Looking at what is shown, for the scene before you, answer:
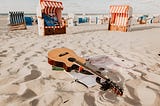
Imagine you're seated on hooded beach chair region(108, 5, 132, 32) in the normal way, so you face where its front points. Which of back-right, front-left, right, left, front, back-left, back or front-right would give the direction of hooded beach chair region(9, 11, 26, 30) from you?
front-right

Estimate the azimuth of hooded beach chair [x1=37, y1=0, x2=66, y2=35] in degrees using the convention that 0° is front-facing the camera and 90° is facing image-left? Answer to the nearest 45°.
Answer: approximately 315°

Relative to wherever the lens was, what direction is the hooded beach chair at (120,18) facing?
facing the viewer and to the left of the viewer

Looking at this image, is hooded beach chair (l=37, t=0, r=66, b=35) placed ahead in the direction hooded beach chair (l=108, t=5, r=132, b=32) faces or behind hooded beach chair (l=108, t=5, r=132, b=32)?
ahead

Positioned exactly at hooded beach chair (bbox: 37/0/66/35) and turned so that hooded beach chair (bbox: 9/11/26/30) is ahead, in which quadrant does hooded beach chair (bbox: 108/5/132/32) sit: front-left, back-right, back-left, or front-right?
back-right

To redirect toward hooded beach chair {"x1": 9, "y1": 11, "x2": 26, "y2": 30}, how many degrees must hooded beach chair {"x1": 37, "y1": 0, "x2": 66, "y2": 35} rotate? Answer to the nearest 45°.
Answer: approximately 180°

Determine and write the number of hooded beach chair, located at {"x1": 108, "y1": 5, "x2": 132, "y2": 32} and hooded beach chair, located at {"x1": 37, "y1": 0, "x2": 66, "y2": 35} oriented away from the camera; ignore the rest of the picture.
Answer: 0
